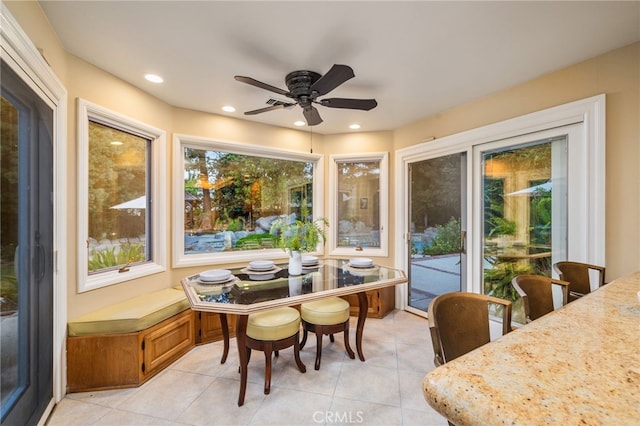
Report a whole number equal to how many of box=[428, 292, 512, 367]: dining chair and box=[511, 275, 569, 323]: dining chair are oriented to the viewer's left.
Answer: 0

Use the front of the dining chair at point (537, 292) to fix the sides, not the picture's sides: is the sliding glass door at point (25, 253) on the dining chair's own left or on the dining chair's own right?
on the dining chair's own right

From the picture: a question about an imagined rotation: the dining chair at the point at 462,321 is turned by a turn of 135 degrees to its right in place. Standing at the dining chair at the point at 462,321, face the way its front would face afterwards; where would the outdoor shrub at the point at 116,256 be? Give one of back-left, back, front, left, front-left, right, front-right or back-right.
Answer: front

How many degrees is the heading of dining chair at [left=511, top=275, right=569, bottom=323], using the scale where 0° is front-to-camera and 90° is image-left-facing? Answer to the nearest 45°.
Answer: approximately 315°

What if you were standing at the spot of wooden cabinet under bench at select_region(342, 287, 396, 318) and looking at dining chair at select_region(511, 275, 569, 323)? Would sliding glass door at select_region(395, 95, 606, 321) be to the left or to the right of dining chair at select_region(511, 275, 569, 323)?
left

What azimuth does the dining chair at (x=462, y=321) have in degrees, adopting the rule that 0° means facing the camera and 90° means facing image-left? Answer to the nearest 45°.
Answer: approximately 315°

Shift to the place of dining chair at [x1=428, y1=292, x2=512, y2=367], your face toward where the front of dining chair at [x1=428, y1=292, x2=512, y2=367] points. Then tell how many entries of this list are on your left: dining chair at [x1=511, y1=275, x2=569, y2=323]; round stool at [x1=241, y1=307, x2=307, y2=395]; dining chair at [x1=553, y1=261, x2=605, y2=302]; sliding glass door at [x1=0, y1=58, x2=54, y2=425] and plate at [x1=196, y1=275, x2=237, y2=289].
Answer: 2

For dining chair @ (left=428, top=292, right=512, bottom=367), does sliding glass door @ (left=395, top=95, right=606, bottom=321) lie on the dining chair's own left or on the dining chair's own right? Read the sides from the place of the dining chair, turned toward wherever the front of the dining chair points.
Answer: on the dining chair's own left

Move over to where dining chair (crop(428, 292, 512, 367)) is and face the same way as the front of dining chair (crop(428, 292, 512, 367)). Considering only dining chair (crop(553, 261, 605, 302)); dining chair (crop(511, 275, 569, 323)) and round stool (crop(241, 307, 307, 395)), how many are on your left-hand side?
2
